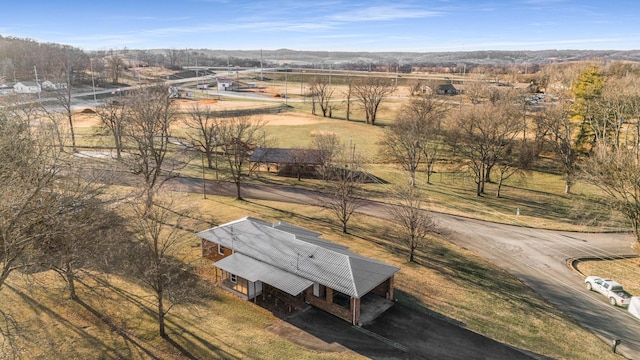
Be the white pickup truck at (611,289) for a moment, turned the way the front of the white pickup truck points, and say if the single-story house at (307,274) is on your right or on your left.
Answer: on your left

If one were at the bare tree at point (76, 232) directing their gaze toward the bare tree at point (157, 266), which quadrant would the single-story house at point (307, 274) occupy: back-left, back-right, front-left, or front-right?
front-left

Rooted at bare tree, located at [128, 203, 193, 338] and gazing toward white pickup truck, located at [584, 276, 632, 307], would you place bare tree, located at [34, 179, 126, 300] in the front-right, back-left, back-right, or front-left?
back-left

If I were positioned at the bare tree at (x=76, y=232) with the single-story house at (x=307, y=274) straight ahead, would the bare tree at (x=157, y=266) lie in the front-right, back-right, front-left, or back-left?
front-right
